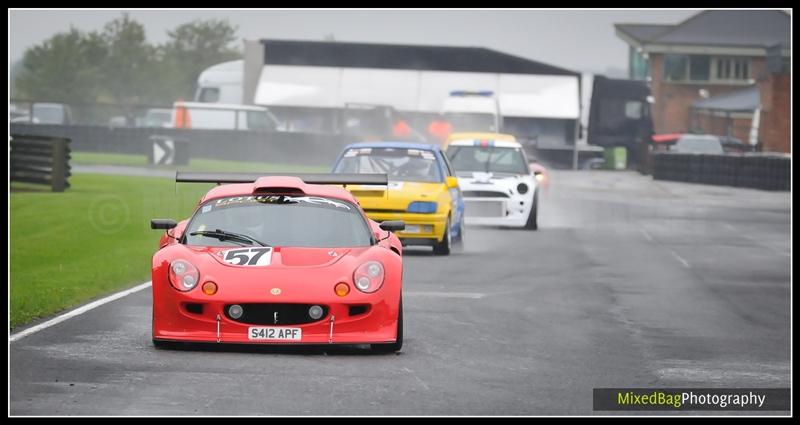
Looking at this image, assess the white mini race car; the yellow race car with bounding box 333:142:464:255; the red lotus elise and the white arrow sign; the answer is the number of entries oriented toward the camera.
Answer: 4

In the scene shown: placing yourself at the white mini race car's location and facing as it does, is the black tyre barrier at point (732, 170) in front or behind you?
behind

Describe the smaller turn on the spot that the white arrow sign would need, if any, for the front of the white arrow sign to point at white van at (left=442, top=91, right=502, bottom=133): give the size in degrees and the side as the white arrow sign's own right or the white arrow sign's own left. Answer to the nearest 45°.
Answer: approximately 90° to the white arrow sign's own left

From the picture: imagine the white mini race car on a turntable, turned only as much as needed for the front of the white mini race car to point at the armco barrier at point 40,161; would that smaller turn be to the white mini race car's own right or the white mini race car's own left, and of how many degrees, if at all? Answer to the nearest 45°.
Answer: approximately 135° to the white mini race car's own right

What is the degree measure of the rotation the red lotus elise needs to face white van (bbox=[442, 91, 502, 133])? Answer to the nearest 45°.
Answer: approximately 180°

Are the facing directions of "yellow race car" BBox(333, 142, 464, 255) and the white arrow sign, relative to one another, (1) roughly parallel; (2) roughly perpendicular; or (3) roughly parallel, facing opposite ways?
roughly parallel

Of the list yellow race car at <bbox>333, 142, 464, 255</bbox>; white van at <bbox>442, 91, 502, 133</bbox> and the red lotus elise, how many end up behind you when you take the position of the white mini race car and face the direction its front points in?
1

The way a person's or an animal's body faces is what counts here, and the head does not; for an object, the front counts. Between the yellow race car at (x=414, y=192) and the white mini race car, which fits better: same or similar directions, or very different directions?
same or similar directions

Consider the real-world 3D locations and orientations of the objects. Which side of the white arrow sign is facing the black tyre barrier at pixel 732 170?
left

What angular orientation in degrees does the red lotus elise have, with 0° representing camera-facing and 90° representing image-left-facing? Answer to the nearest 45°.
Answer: approximately 0°

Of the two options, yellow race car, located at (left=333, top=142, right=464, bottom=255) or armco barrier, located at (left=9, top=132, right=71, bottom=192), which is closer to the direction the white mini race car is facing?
the yellow race car

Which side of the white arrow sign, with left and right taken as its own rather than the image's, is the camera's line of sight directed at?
front

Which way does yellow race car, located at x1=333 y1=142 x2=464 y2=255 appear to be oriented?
toward the camera

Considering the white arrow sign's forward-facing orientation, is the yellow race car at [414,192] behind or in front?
in front

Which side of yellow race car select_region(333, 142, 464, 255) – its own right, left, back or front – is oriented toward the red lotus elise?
front

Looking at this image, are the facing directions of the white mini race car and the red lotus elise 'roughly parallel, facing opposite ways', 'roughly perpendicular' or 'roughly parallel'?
roughly parallel
